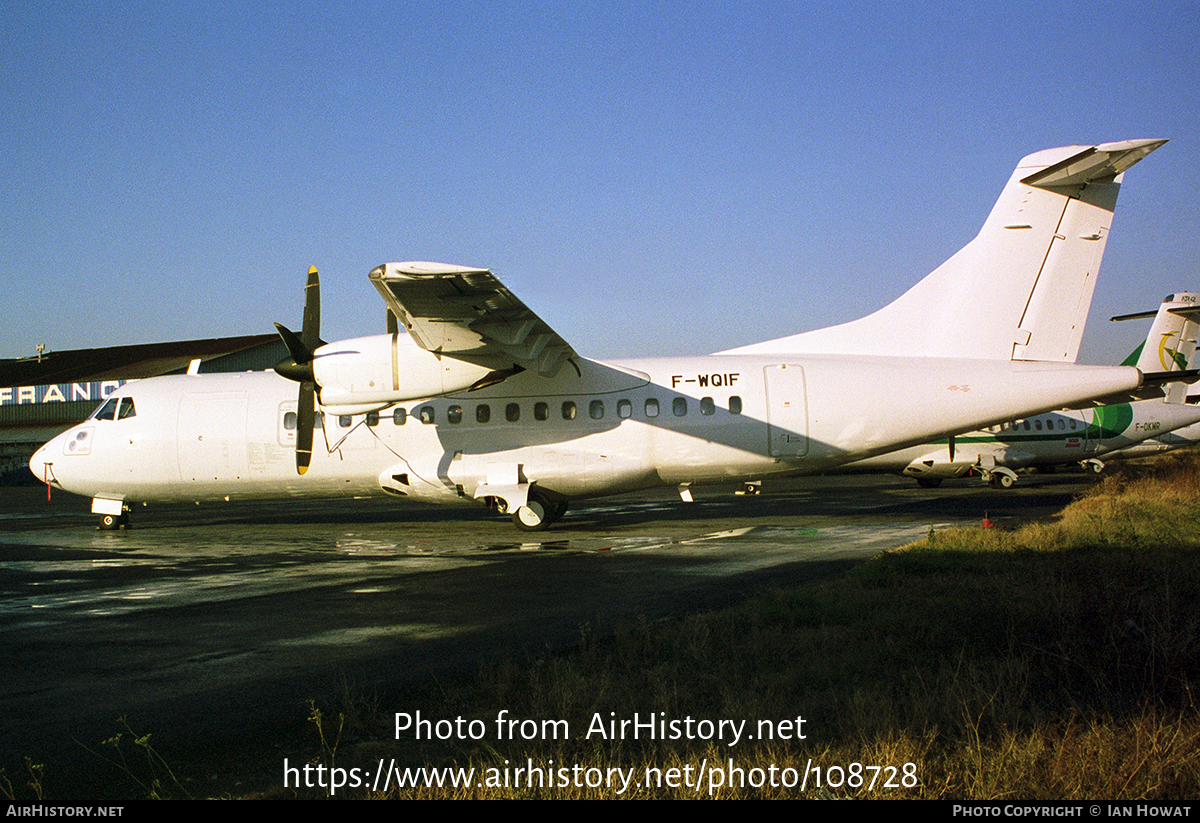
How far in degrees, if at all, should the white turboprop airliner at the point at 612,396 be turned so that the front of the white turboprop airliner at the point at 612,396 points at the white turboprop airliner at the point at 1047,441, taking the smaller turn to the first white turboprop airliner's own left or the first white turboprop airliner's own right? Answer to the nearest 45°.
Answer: approximately 135° to the first white turboprop airliner's own right

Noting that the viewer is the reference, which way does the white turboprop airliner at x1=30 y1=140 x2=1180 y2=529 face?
facing to the left of the viewer
